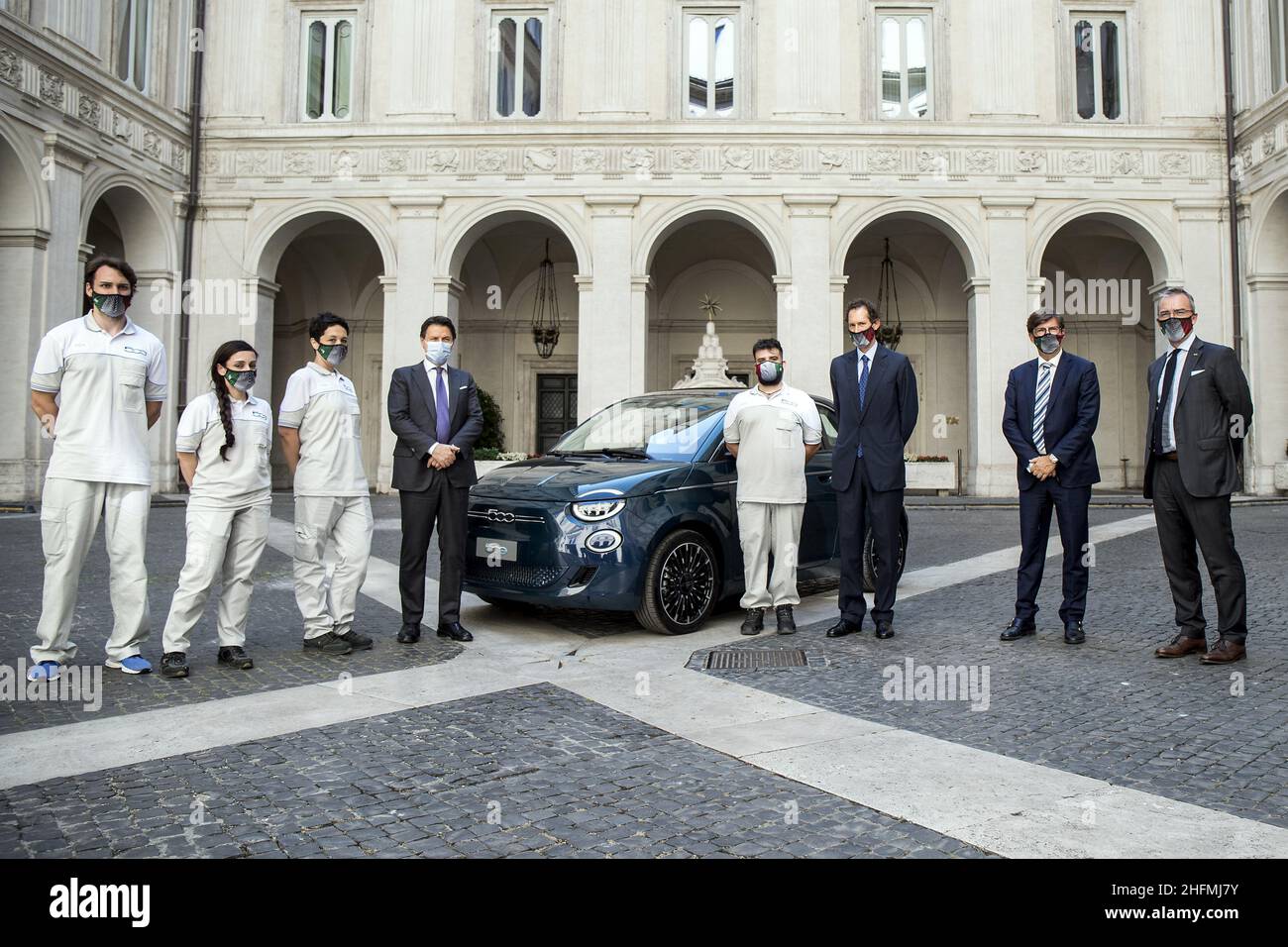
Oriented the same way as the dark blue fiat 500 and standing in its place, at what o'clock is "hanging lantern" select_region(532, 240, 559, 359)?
The hanging lantern is roughly at 4 o'clock from the dark blue fiat 500.

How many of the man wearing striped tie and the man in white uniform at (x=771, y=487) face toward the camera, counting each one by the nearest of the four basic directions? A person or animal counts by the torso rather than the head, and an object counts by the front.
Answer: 2

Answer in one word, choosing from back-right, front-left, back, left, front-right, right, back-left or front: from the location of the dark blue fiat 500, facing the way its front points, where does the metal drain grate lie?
left

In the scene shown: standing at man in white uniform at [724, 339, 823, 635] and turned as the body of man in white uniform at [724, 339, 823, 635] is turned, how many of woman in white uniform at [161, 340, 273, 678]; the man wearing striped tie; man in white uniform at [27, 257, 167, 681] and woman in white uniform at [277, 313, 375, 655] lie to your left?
1

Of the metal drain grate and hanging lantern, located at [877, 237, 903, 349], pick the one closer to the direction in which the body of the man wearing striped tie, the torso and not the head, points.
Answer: the metal drain grate

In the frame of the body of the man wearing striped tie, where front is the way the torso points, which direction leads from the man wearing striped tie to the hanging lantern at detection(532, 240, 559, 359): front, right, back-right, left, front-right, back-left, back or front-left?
back-right

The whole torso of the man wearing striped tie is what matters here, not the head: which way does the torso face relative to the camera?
toward the camera

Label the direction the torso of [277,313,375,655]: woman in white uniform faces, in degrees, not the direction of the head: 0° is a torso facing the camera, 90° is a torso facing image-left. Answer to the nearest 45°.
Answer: approximately 315°

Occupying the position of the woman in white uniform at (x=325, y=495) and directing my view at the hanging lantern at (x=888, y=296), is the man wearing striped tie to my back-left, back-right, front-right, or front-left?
front-right

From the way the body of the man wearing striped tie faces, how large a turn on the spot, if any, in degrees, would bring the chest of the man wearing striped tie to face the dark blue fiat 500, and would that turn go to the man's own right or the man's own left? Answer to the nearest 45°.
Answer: approximately 90° to the man's own right

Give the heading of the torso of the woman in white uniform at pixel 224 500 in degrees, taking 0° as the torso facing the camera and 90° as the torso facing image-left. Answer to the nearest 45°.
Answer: approximately 315°

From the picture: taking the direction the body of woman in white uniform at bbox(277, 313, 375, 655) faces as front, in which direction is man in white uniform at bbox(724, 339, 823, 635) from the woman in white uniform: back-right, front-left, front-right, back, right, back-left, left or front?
front-left

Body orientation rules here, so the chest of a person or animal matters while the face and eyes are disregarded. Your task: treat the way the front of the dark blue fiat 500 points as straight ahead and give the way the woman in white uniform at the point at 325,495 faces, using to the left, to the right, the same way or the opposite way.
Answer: to the left

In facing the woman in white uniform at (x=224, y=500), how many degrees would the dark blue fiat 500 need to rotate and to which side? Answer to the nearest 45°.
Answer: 0° — it already faces them
